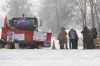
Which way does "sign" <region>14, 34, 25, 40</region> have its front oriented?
toward the camera

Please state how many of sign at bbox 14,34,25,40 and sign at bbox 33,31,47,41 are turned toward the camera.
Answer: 2

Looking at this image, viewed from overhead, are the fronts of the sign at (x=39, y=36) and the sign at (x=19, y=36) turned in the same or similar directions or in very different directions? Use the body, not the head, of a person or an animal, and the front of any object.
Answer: same or similar directions

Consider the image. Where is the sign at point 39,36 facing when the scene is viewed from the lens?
facing the viewer

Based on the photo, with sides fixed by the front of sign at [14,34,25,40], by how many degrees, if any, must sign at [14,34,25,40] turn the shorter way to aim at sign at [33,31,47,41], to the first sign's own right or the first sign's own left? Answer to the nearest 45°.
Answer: approximately 90° to the first sign's own left

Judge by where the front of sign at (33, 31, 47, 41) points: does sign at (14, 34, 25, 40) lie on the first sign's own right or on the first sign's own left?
on the first sign's own right
